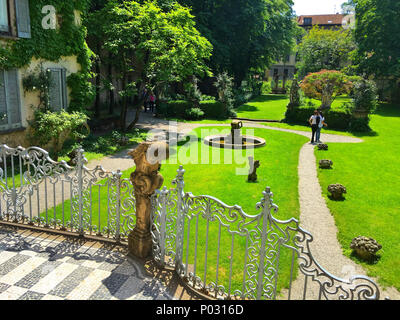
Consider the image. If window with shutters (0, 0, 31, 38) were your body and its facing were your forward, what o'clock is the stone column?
The stone column is roughly at 1 o'clock from the window with shutters.

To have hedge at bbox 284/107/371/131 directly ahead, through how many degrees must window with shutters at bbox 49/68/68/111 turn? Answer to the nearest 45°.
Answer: approximately 45° to its left

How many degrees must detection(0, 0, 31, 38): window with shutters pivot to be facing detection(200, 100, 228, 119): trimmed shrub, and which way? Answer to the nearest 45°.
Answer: approximately 90° to its left

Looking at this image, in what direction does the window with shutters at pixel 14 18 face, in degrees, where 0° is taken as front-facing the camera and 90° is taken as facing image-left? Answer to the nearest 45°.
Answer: approximately 315°

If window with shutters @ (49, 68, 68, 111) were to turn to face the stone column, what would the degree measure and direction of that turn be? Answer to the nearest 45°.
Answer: approximately 45° to its right

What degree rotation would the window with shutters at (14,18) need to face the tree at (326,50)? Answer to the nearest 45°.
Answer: approximately 90° to its left

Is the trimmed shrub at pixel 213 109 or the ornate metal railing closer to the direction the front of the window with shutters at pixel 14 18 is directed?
the ornate metal railing

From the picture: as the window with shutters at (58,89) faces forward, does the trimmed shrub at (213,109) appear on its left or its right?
on its left
